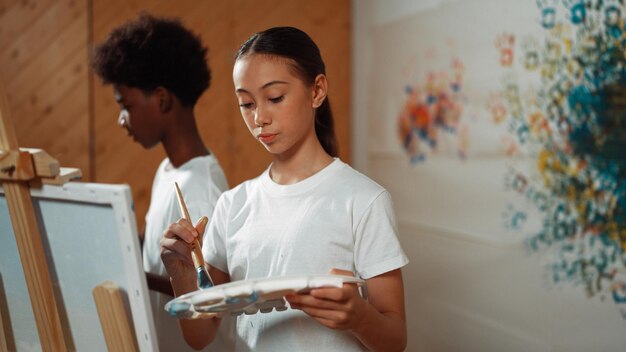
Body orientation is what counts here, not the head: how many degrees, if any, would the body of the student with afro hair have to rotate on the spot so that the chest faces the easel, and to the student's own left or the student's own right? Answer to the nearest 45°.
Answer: approximately 45° to the student's own left

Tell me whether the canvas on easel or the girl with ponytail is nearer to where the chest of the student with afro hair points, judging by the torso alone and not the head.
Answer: the canvas on easel

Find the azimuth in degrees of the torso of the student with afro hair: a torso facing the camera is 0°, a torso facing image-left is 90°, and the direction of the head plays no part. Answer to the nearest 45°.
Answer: approximately 90°

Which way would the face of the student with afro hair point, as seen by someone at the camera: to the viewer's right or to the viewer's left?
to the viewer's left

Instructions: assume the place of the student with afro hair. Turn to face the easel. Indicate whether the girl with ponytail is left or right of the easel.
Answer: left

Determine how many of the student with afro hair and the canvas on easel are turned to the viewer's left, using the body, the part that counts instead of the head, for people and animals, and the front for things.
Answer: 1

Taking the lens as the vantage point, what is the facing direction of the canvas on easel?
facing away from the viewer and to the right of the viewer

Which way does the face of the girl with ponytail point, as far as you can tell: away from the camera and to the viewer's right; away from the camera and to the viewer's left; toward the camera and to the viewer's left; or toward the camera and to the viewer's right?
toward the camera and to the viewer's left

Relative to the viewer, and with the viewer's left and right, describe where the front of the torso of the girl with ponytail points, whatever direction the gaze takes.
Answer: facing the viewer and to the left of the viewer

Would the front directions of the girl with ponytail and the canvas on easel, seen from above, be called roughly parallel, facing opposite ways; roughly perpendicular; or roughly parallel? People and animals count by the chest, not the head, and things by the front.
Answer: roughly parallel, facing opposite ways

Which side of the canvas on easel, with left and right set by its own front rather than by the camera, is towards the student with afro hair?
front
